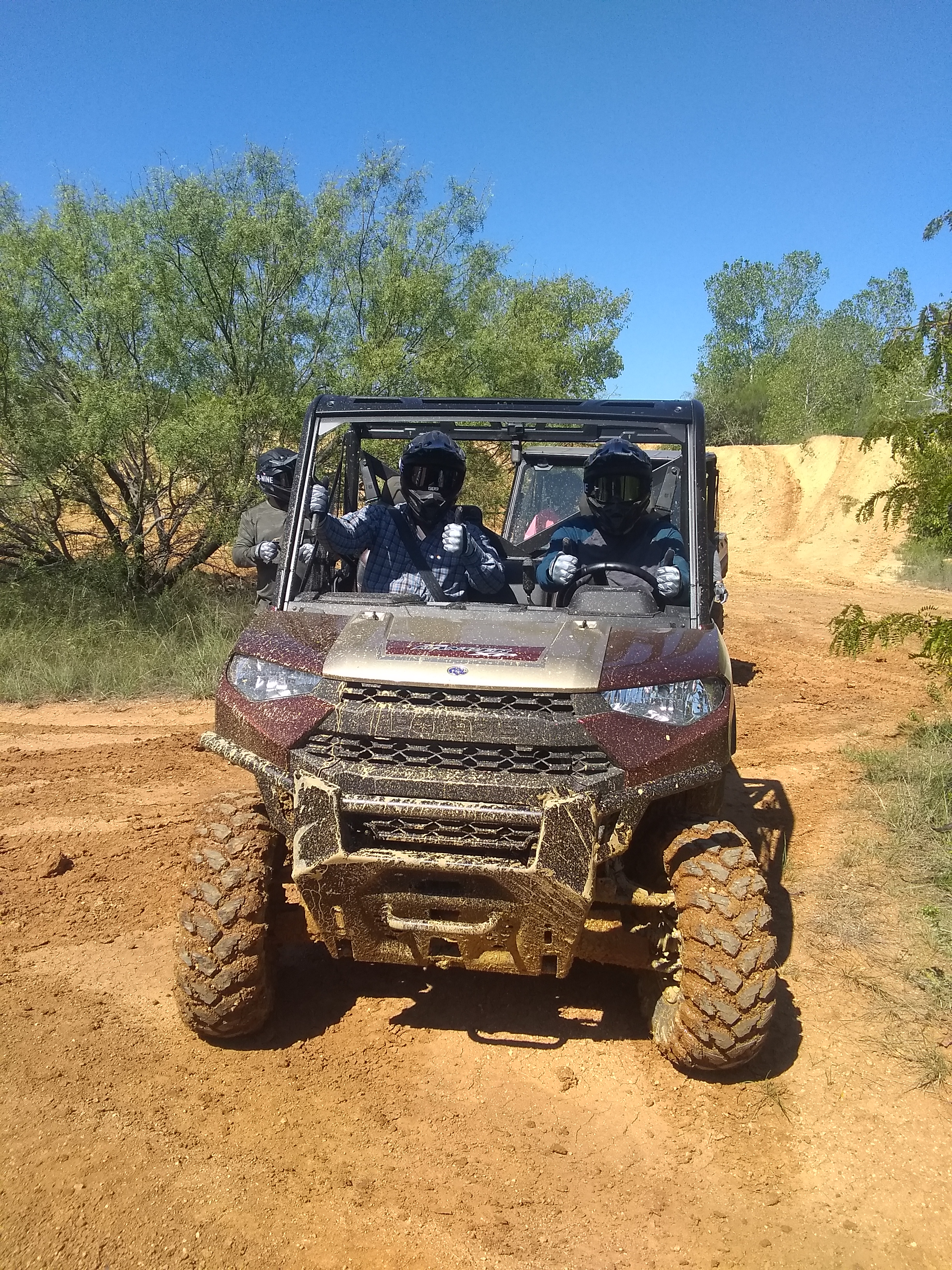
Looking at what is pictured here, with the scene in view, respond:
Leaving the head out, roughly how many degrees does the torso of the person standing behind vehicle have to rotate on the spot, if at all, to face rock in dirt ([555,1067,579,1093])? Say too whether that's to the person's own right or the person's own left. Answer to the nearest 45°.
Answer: approximately 45° to the person's own right

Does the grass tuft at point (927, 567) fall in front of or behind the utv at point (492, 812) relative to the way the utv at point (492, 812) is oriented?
behind

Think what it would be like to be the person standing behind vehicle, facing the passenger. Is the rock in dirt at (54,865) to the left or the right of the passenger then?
right

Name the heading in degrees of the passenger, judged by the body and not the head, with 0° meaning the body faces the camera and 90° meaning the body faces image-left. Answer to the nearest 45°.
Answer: approximately 0°

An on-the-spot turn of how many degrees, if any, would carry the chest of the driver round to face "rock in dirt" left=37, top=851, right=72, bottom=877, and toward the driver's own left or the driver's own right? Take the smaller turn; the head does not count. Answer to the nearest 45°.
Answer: approximately 90° to the driver's own right

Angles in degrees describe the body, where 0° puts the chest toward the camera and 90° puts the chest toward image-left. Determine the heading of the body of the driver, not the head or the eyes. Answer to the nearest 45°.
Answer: approximately 0°

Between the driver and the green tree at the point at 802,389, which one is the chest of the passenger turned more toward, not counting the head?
the driver

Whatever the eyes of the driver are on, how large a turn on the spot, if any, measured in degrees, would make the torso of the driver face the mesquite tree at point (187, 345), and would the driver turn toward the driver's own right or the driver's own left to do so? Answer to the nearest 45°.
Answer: approximately 135° to the driver's own right

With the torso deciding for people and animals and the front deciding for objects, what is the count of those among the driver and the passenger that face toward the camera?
2
